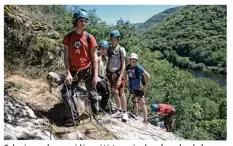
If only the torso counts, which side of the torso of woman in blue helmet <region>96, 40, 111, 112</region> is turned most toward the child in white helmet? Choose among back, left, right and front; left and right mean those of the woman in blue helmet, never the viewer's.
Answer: left

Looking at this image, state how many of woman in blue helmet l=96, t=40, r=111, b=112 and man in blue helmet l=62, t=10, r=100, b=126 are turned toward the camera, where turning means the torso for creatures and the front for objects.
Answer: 2

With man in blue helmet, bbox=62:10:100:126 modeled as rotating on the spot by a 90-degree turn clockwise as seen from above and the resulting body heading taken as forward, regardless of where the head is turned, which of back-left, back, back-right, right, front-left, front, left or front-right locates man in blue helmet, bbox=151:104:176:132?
back-right

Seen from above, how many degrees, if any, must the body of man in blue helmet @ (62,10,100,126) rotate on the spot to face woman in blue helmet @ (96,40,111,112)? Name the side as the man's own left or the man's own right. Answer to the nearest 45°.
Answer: approximately 135° to the man's own left

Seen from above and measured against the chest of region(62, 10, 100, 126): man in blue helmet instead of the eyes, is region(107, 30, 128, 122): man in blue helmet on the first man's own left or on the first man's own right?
on the first man's own left

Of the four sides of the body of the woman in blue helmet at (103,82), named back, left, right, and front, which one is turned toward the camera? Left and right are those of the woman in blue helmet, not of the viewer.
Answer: front

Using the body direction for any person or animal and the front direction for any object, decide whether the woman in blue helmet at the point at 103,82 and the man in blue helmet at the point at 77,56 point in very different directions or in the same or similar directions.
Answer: same or similar directions

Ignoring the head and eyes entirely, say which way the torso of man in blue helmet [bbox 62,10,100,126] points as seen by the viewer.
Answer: toward the camera
